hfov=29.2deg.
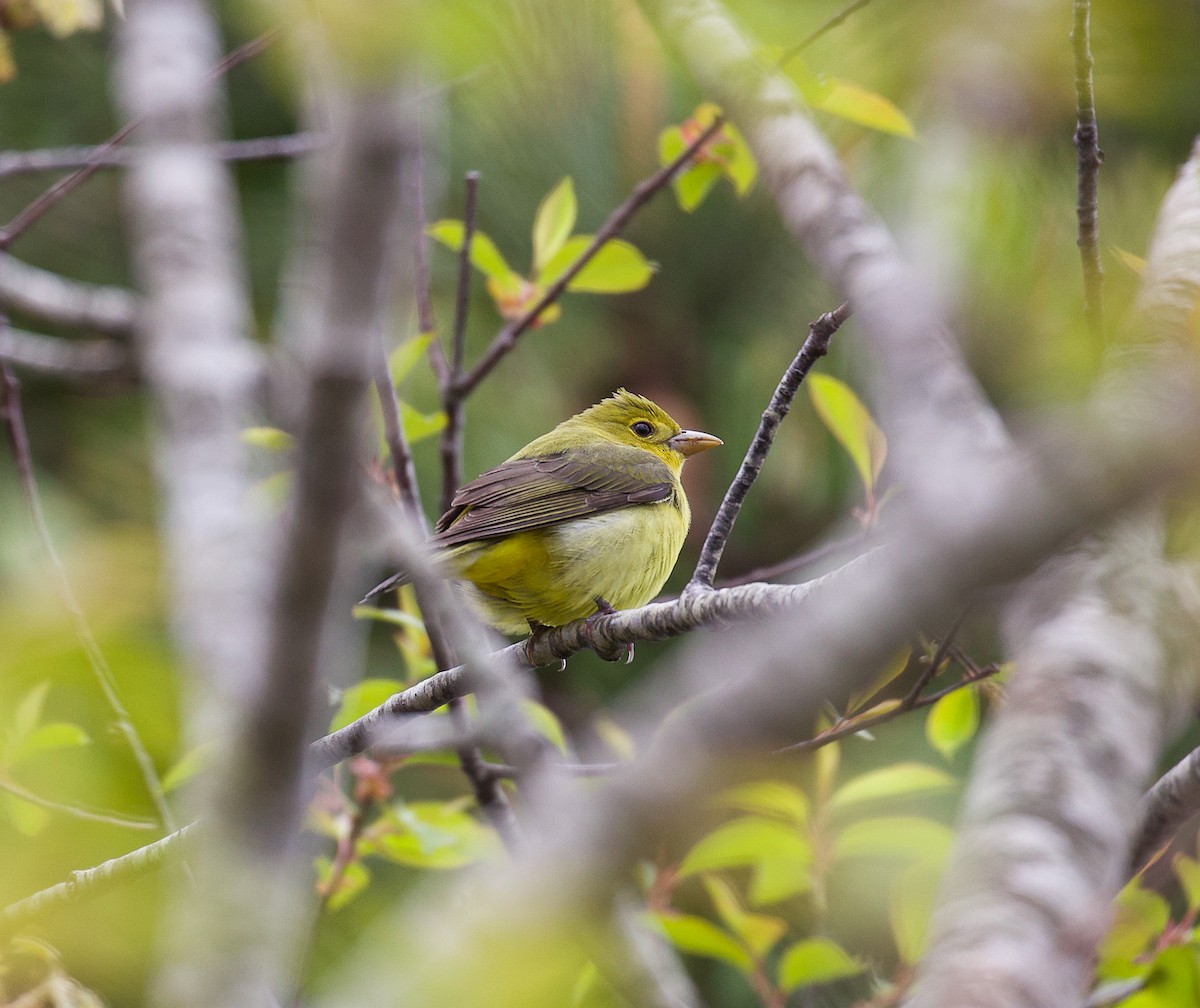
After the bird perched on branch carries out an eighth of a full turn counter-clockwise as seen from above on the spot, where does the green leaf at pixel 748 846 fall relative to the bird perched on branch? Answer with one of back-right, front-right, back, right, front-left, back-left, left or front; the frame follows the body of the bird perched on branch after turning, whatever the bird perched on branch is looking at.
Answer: back-right

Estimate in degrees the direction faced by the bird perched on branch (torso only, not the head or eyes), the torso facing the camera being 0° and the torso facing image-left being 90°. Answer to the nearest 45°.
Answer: approximately 270°

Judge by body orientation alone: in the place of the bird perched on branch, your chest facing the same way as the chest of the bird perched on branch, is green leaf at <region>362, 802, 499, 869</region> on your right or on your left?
on your right

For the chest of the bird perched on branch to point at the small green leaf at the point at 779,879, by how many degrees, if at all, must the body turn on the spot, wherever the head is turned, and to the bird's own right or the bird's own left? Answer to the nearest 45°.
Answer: approximately 90° to the bird's own right
